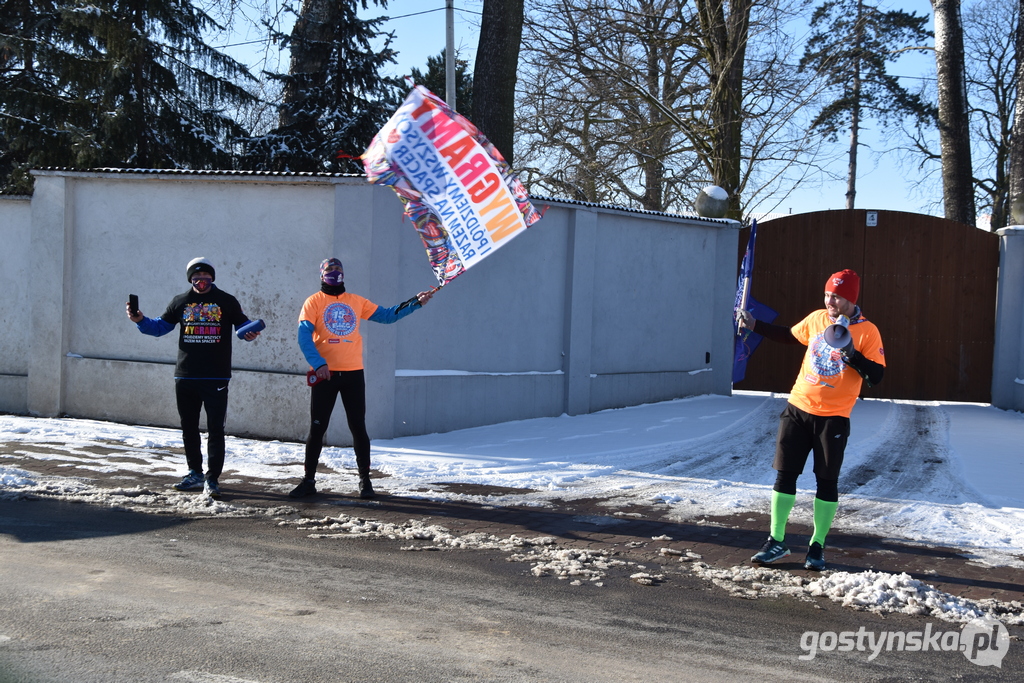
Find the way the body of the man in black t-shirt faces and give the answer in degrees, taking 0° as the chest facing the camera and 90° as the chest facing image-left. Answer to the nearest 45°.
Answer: approximately 0°

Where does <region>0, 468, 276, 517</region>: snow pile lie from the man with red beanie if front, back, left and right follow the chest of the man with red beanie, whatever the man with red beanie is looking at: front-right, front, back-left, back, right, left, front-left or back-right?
front-right

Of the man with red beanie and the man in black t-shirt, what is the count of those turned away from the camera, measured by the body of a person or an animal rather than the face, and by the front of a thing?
0

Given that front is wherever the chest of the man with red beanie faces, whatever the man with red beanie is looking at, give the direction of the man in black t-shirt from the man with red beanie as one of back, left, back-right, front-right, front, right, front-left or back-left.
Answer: front-right

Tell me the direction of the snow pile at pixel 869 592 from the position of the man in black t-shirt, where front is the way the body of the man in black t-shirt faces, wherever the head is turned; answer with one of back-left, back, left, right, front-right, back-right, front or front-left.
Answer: front-left

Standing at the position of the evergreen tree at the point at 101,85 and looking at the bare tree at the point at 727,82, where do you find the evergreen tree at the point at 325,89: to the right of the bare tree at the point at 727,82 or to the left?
left

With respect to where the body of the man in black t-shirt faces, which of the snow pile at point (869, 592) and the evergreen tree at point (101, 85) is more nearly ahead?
the snow pile

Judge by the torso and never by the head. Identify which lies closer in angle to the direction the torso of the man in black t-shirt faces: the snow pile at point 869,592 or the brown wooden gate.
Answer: the snow pile

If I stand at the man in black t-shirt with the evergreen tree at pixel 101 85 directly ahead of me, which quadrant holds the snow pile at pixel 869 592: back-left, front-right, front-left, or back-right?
back-right

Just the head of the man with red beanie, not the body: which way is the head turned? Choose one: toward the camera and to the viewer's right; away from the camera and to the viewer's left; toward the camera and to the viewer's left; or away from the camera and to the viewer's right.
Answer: toward the camera and to the viewer's left

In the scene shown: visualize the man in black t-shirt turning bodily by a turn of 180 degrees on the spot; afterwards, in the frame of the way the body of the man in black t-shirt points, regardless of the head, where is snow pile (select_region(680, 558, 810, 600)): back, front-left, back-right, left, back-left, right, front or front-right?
back-right

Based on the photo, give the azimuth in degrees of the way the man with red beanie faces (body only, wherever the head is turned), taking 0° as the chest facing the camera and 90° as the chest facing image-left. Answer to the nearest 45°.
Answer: approximately 45°

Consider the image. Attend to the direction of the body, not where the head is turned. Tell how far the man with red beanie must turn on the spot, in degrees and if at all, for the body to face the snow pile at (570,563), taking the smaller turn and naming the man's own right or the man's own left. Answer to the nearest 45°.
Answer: approximately 45° to the man's own right

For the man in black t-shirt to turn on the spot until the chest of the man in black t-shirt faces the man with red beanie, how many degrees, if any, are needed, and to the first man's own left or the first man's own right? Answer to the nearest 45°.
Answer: approximately 45° to the first man's own left
